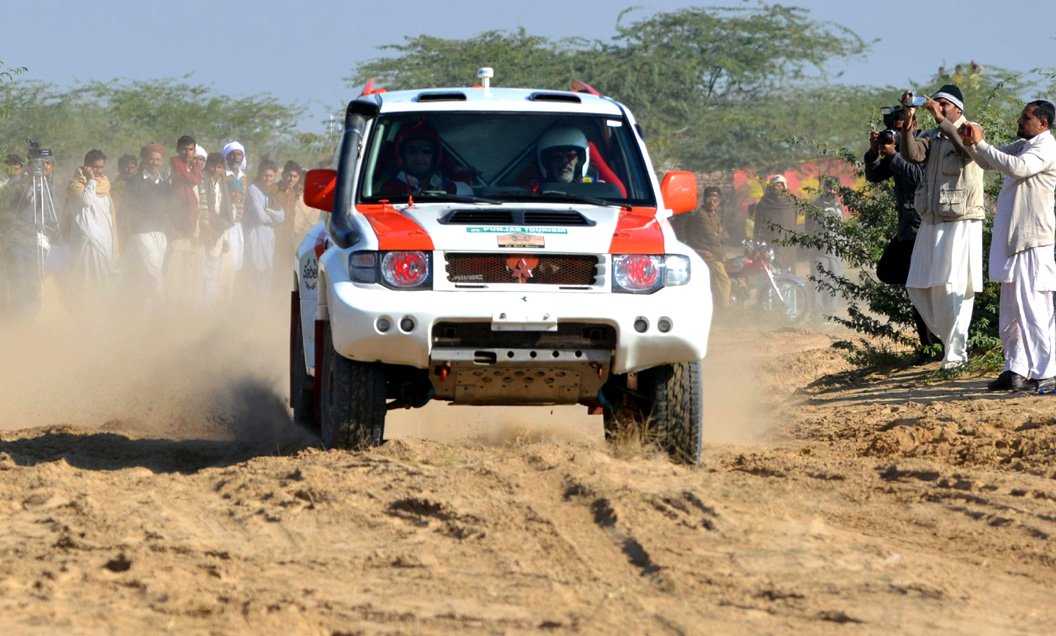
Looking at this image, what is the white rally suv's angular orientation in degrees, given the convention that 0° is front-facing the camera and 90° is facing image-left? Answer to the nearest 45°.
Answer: approximately 0°

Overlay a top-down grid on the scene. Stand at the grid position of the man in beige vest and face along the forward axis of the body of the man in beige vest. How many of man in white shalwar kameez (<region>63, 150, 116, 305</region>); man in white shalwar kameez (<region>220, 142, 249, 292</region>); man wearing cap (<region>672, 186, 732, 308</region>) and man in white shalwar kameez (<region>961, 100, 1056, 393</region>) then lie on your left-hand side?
1

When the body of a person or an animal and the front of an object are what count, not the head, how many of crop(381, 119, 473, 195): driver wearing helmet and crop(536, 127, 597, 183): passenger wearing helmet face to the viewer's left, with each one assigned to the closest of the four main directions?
0

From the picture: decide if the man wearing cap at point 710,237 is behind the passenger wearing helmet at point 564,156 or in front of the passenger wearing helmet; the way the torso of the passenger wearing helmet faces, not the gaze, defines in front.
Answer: behind

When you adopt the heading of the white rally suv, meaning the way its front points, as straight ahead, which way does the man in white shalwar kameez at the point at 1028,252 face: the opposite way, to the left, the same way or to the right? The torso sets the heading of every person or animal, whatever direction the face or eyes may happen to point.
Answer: to the right

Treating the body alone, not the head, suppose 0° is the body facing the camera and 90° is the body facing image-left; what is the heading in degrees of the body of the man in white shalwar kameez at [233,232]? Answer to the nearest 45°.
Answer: approximately 0°

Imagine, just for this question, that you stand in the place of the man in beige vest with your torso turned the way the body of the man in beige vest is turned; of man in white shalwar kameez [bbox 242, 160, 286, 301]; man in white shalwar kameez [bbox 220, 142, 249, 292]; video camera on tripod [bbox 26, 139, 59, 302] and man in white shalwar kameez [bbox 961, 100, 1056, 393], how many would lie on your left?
1

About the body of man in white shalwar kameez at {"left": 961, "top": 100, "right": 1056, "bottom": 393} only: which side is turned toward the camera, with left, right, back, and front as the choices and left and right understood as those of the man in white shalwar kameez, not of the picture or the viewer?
left

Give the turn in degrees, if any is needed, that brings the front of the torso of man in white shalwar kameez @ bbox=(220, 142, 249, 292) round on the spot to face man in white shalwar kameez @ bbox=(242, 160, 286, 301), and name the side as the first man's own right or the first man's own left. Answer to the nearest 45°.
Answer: approximately 135° to the first man's own left
